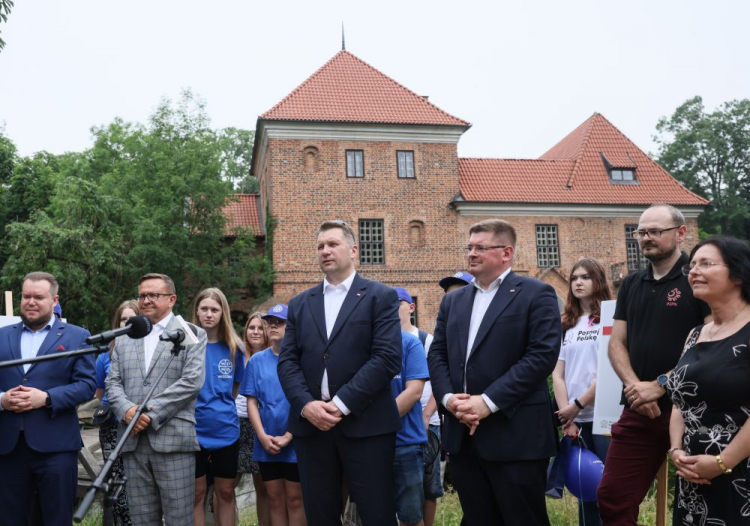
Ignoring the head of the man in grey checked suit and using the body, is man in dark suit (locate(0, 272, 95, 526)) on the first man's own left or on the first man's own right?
on the first man's own right

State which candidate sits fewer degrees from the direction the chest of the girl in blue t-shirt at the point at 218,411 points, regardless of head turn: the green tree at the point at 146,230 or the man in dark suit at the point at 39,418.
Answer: the man in dark suit

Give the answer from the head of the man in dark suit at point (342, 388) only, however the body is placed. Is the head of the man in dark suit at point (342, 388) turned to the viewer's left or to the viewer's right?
to the viewer's left

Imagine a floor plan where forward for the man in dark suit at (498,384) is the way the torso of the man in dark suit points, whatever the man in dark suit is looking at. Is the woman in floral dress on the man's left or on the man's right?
on the man's left

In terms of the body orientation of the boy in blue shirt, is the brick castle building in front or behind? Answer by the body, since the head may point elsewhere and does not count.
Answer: behind
